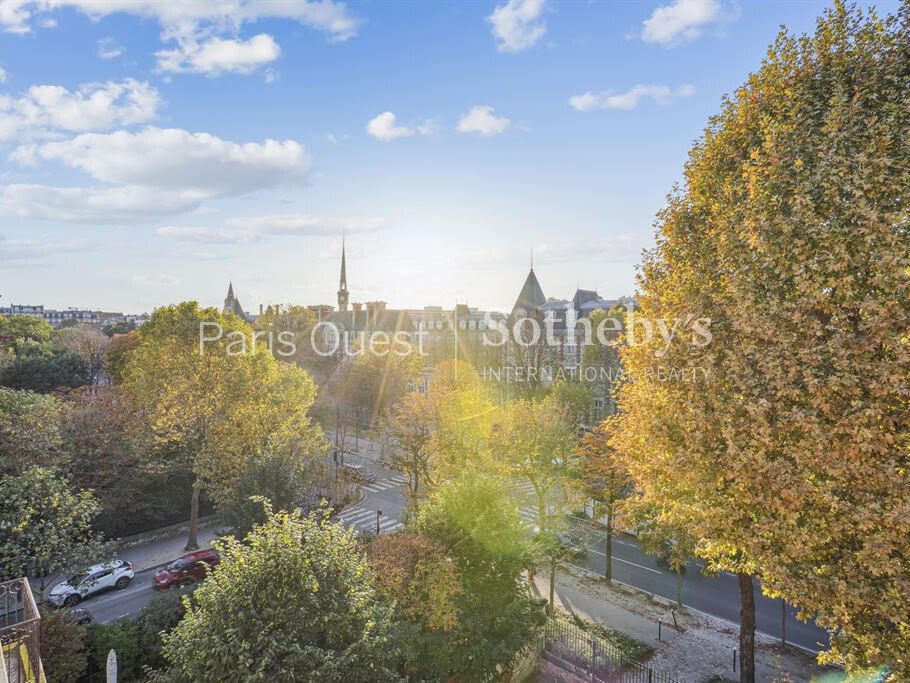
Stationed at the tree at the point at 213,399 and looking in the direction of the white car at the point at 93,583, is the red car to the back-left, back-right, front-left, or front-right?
front-left
